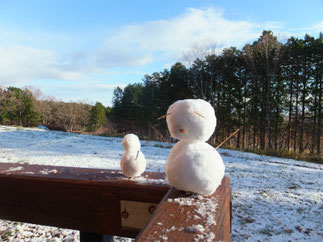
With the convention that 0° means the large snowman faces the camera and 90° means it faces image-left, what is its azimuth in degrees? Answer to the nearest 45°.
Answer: approximately 45°
